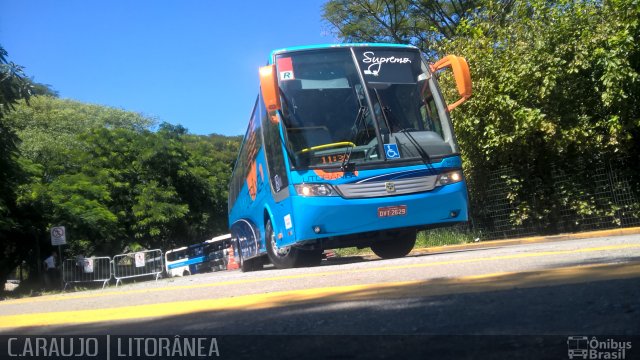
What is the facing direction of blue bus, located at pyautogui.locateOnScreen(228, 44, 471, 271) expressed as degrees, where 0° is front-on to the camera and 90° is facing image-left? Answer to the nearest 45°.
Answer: approximately 315°

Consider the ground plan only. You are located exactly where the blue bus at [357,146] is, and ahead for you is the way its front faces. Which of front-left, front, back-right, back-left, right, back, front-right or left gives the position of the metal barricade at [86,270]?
back

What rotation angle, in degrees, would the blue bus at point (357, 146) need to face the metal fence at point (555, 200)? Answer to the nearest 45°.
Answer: approximately 90° to its left

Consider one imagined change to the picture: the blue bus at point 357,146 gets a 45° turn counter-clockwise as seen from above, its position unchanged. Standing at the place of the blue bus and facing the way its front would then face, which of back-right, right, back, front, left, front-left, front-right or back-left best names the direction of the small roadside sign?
back-left

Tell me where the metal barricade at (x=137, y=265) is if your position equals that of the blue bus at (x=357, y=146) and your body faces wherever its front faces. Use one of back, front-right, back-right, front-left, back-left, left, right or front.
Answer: back

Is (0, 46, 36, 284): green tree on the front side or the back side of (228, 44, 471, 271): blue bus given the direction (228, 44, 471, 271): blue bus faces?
on the back side
